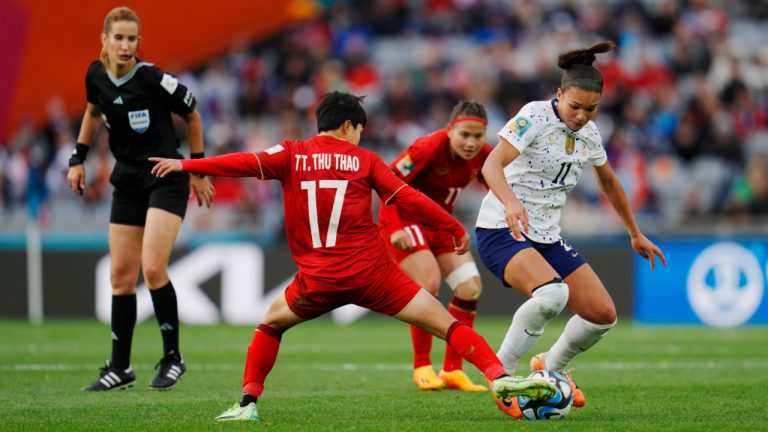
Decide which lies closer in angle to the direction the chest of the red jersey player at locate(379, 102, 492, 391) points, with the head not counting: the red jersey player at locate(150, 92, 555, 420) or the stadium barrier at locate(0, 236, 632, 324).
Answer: the red jersey player

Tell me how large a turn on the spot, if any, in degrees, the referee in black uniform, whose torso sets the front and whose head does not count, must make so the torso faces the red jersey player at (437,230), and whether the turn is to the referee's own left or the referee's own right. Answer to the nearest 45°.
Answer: approximately 135° to the referee's own left

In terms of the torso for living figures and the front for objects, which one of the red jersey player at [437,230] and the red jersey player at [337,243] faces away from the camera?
the red jersey player at [337,243]

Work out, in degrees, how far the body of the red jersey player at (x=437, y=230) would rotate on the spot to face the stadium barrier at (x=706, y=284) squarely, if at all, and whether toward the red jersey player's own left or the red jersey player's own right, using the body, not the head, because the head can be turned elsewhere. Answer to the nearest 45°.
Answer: approximately 90° to the red jersey player's own left

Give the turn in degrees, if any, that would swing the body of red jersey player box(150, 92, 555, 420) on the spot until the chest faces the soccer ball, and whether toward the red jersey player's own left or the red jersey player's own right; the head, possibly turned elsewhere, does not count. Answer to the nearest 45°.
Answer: approximately 90° to the red jersey player's own right

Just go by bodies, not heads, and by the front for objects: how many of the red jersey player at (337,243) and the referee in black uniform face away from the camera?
1

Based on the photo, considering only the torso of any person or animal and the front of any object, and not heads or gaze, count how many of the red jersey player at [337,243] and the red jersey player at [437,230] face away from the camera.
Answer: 1

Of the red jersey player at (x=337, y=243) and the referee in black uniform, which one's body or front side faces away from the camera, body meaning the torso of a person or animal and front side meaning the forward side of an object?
the red jersey player

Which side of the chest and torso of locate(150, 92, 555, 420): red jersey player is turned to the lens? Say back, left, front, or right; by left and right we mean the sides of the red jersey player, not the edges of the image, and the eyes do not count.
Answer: back

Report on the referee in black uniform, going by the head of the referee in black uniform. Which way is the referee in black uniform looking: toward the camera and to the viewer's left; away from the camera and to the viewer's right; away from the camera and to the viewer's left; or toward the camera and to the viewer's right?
toward the camera and to the viewer's right

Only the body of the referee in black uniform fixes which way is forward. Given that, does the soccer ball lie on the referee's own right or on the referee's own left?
on the referee's own left
